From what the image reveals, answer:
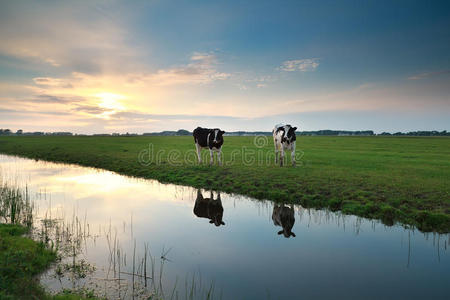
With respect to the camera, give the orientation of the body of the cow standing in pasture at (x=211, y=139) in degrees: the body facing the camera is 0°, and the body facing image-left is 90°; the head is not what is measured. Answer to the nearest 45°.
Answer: approximately 315°
